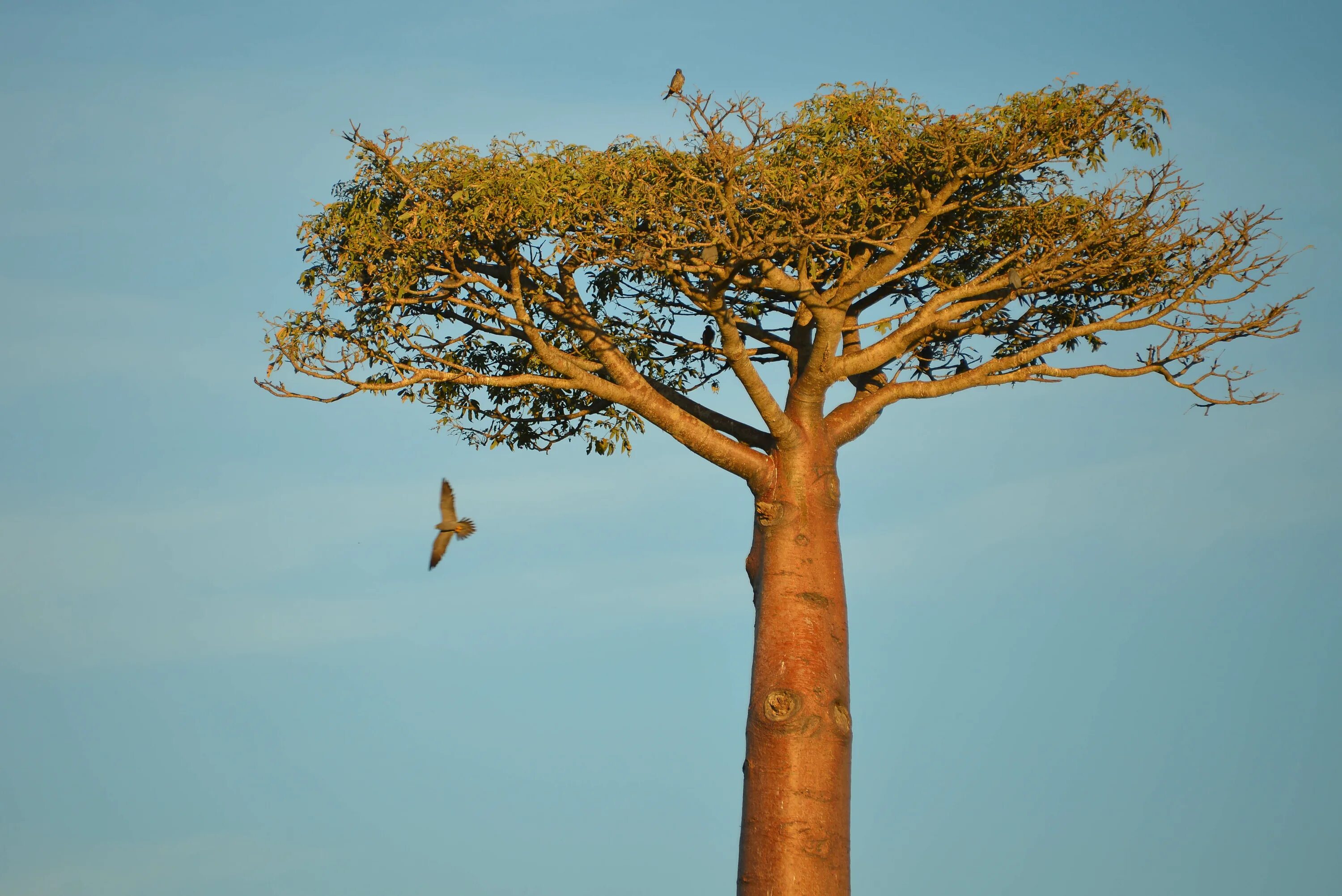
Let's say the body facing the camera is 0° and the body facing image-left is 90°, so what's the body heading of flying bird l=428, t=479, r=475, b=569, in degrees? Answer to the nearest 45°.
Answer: approximately 90°
